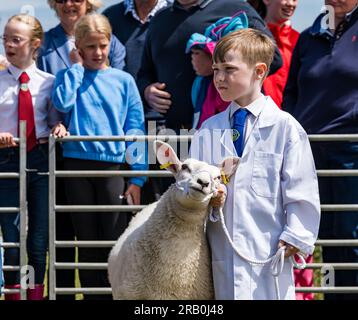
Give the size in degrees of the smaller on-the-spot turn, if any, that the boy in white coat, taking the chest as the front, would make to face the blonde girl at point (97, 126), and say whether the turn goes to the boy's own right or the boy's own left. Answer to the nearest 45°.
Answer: approximately 90° to the boy's own right

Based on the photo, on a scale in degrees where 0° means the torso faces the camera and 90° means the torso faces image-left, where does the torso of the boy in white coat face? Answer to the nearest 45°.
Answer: approximately 45°

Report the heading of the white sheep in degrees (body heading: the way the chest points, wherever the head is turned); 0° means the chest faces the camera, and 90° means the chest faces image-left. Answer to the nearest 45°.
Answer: approximately 315°

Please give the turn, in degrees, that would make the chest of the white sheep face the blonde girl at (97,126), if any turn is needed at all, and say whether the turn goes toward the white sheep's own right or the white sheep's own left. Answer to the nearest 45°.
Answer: approximately 135° to the white sheep's own left

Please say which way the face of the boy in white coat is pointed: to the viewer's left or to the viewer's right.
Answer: to the viewer's left
